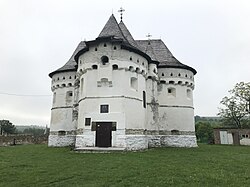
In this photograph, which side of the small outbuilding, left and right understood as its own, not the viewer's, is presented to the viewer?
front

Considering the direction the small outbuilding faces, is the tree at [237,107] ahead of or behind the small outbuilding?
behind
